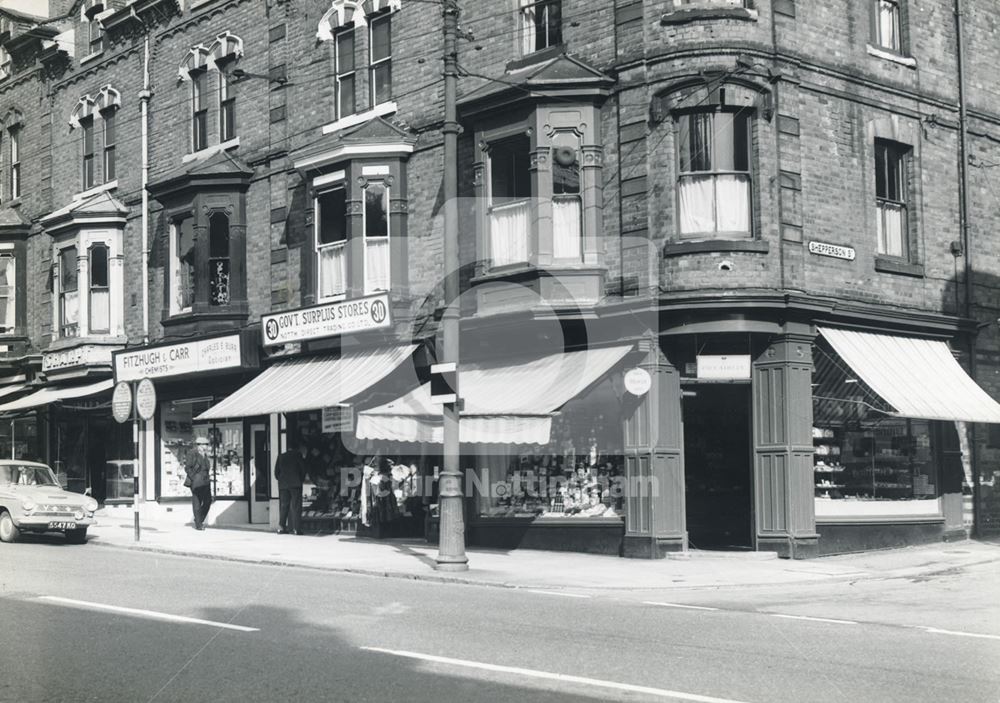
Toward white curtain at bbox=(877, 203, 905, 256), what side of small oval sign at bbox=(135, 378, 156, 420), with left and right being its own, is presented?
left

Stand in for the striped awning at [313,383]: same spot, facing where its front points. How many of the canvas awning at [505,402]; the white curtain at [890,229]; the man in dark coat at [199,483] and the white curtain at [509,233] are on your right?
1

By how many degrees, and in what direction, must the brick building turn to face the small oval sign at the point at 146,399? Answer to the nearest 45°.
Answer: approximately 45° to its right

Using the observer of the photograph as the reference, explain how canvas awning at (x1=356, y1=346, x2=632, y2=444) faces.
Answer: facing the viewer and to the left of the viewer

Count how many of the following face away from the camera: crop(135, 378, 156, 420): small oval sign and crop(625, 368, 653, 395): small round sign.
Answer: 0

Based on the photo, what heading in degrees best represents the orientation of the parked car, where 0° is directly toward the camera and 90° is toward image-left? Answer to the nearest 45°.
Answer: approximately 315°
